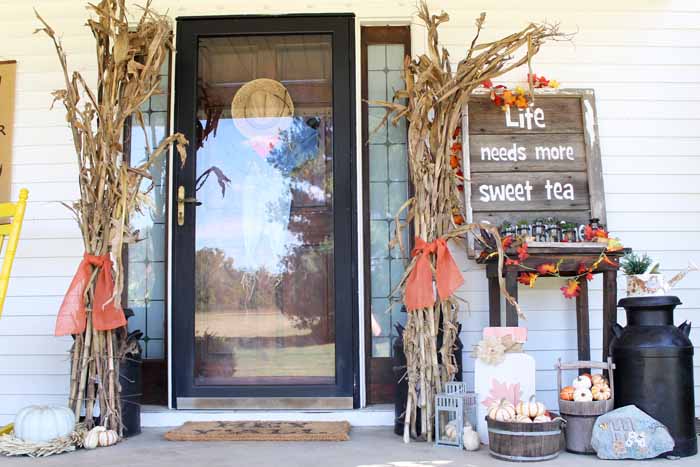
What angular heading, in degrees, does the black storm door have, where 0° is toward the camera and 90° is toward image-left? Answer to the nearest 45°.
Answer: approximately 0°

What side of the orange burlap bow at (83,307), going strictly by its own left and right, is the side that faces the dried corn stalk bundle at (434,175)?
left

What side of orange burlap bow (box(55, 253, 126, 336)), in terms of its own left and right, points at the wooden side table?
left

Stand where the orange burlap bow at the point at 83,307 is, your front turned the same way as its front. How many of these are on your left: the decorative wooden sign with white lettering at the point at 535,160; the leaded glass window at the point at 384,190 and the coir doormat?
3

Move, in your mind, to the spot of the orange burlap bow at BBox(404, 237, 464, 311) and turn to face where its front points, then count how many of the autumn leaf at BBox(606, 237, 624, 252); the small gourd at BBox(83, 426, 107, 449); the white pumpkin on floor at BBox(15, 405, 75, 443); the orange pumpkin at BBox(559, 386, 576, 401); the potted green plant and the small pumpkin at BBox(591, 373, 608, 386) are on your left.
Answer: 4

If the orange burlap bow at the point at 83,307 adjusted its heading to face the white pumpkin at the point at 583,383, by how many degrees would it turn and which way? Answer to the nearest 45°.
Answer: approximately 45° to its left

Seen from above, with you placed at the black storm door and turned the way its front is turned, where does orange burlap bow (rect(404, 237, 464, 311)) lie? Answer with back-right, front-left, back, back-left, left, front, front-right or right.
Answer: front-left

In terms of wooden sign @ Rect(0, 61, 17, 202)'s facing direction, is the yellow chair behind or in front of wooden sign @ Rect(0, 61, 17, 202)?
in front
